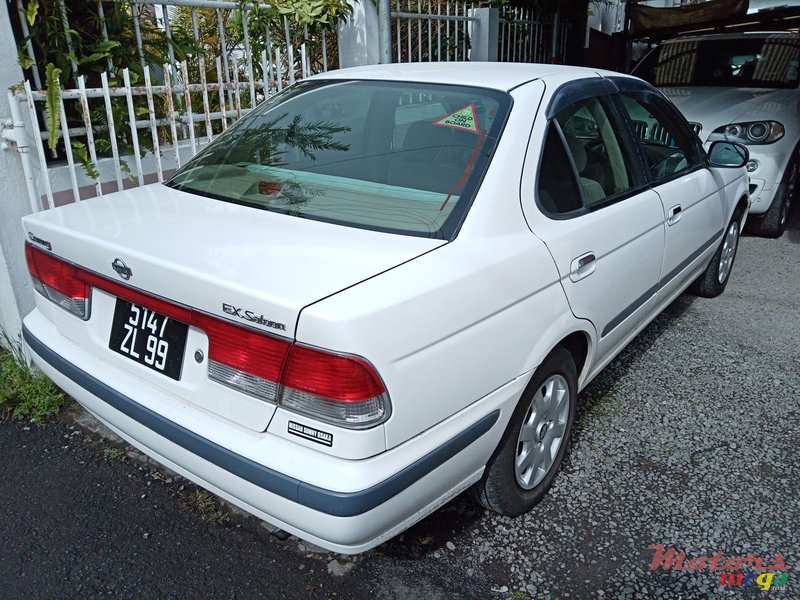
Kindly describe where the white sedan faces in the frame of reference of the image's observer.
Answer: facing away from the viewer and to the right of the viewer

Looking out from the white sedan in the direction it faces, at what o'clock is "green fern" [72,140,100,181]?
The green fern is roughly at 9 o'clock from the white sedan.

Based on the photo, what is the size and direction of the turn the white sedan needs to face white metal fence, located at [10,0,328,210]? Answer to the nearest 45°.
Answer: approximately 90° to its left

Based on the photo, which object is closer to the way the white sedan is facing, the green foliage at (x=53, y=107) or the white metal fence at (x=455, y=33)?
the white metal fence

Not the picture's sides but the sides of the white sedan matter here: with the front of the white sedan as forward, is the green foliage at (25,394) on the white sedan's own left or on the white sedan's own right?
on the white sedan's own left

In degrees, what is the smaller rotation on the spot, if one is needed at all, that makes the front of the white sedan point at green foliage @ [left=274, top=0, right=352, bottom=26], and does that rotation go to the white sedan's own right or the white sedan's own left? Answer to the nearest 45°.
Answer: approximately 45° to the white sedan's own left

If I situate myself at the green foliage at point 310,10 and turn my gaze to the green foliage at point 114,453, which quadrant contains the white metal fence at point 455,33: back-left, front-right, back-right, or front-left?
back-left

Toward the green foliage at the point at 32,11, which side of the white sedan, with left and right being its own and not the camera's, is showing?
left

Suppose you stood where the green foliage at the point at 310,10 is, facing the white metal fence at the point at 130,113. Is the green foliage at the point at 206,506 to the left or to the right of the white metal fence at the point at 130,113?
left
